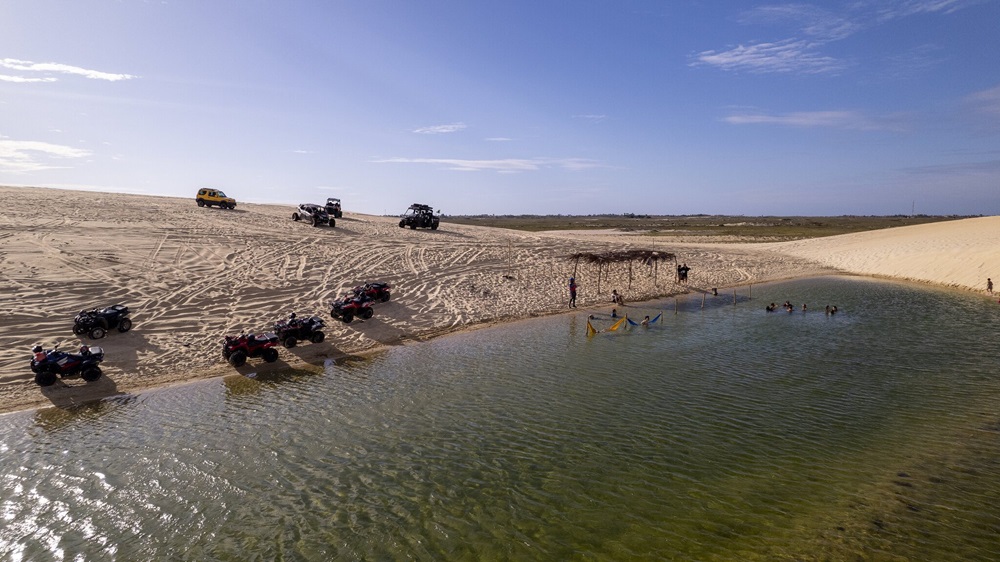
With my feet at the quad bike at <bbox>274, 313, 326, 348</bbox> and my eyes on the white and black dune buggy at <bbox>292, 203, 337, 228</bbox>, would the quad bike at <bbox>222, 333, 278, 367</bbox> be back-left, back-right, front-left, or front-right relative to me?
back-left

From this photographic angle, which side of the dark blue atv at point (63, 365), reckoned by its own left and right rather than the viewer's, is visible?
left

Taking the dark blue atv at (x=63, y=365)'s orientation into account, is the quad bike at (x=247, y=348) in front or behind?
behind

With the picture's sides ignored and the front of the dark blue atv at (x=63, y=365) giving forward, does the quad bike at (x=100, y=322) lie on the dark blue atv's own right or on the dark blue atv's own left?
on the dark blue atv's own right

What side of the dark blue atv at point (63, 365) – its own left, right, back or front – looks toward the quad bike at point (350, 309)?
back

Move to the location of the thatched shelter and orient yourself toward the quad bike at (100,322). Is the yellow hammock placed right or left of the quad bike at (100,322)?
left

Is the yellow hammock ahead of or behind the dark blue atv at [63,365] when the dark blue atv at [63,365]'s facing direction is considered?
behind
